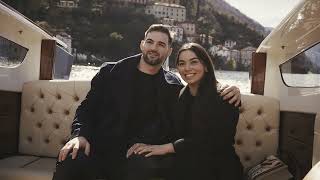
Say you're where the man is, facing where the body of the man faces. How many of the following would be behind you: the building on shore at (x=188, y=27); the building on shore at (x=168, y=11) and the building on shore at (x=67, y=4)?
3

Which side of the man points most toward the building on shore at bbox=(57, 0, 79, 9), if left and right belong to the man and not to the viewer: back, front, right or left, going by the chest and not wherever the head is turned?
back

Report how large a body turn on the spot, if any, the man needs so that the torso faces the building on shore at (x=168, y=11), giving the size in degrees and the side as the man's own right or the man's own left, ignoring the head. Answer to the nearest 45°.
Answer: approximately 180°

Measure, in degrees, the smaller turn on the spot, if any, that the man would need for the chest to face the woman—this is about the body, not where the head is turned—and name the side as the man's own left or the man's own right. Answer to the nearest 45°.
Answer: approximately 45° to the man's own left

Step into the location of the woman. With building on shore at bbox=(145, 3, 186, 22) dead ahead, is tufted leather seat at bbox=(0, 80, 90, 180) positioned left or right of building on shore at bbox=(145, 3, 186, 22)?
left

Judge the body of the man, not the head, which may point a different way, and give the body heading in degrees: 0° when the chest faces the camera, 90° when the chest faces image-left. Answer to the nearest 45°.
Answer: approximately 0°

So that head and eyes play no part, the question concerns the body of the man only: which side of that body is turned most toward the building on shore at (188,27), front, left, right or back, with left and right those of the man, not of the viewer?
back
